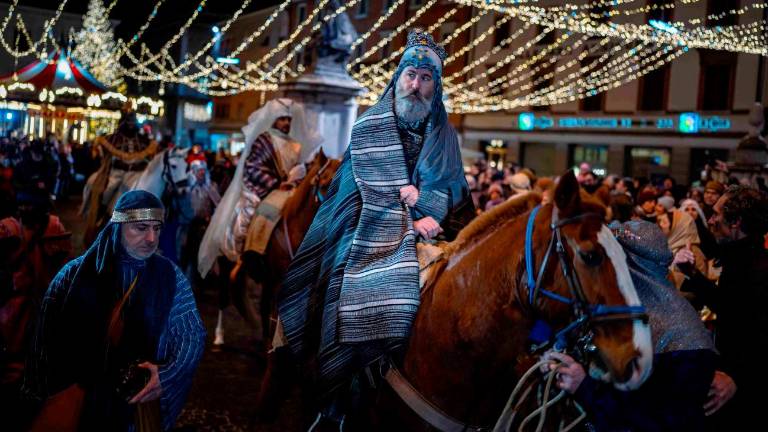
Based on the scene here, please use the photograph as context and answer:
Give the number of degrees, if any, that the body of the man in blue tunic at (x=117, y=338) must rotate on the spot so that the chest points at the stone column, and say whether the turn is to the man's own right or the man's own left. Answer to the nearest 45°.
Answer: approximately 135° to the man's own left

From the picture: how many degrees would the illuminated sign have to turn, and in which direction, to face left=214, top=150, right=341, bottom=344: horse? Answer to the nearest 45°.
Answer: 0° — it already faces it

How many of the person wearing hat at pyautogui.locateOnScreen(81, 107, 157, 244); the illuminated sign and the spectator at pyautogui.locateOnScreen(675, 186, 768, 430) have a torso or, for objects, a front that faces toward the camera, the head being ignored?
2

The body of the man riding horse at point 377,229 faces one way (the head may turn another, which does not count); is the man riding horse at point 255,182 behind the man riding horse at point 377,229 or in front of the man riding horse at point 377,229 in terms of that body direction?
behind

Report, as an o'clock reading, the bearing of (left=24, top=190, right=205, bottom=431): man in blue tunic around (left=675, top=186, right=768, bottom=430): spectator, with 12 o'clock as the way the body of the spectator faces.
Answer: The man in blue tunic is roughly at 11 o'clock from the spectator.

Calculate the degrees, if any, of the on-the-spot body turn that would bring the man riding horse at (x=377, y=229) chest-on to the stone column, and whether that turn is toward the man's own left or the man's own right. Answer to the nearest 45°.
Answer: approximately 135° to the man's own left

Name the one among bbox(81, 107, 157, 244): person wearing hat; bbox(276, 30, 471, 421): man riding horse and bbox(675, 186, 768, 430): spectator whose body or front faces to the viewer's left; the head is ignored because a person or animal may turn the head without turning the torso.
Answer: the spectator

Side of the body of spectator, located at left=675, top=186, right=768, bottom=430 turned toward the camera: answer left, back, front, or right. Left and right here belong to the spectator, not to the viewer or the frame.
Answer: left
